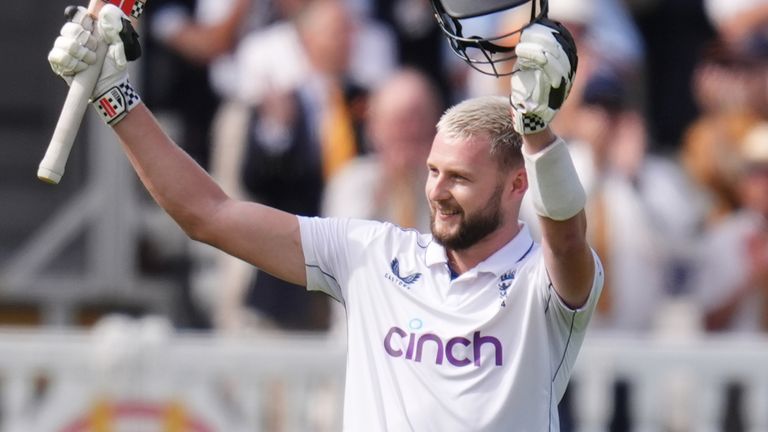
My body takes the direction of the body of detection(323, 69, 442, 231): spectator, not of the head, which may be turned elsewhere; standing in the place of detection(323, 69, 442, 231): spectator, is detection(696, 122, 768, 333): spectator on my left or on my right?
on my left

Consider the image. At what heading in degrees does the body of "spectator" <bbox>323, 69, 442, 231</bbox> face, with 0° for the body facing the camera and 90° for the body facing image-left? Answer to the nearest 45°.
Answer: approximately 0°
